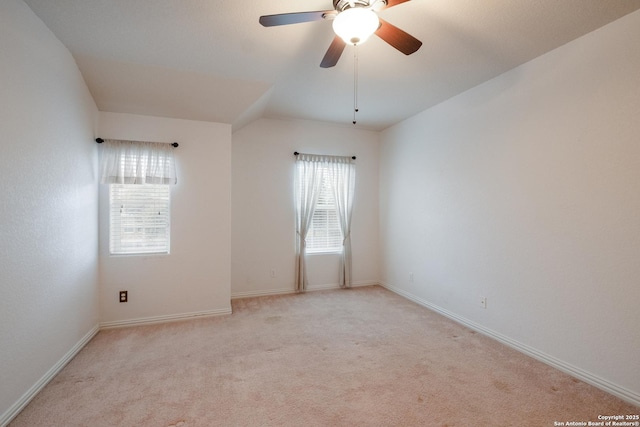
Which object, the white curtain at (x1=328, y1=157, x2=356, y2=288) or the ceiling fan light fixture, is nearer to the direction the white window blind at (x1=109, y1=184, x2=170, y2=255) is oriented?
the ceiling fan light fixture

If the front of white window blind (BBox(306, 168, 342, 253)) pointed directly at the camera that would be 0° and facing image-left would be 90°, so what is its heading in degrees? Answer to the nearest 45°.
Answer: approximately 0°

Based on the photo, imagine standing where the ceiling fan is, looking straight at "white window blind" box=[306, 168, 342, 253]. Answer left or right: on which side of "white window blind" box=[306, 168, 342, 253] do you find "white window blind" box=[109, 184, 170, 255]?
left

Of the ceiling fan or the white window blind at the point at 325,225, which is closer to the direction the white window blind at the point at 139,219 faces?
the ceiling fan

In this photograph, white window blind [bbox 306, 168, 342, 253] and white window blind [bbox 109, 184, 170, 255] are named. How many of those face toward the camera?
2

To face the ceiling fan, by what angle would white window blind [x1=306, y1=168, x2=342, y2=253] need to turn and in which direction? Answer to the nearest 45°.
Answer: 0° — it already faces it

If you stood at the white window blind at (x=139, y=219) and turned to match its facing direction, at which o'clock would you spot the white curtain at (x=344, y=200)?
The white curtain is roughly at 9 o'clock from the white window blind.

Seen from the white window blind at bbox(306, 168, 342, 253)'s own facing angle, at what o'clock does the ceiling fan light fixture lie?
The ceiling fan light fixture is roughly at 12 o'clock from the white window blind.
